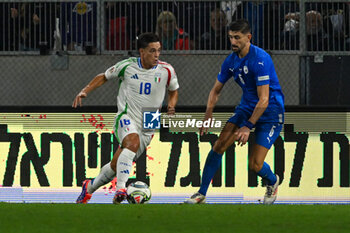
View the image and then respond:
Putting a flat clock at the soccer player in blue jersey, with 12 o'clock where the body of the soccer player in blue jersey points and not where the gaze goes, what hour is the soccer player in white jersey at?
The soccer player in white jersey is roughly at 2 o'clock from the soccer player in blue jersey.

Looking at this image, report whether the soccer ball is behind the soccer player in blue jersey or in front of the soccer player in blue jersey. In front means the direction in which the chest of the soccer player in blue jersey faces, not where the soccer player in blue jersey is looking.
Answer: in front

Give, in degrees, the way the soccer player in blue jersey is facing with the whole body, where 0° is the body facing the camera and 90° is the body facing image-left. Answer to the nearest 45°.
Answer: approximately 45°

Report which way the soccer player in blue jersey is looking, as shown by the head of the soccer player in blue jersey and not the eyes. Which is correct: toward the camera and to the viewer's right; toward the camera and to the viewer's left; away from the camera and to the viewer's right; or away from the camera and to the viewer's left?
toward the camera and to the viewer's left
